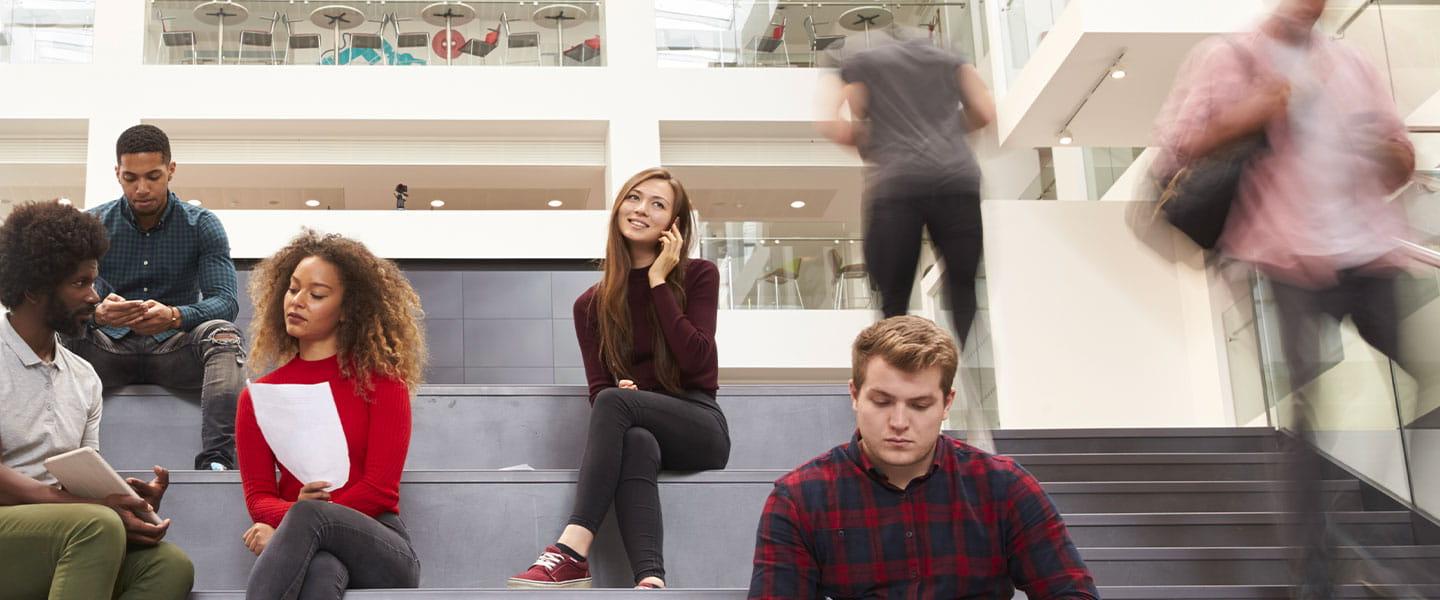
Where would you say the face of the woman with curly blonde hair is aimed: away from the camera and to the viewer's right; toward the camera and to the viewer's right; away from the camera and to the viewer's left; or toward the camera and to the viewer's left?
toward the camera and to the viewer's left

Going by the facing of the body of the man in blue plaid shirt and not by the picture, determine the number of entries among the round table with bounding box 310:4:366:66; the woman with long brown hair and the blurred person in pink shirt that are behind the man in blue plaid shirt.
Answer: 1

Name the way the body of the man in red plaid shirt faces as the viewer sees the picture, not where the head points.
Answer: toward the camera

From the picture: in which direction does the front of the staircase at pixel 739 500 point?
toward the camera

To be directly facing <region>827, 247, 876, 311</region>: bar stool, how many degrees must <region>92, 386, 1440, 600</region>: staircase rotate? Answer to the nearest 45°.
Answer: approximately 180°

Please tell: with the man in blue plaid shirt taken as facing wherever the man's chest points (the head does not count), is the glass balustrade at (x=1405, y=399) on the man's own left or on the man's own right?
on the man's own left

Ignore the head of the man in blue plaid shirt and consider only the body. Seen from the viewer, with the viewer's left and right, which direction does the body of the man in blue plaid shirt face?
facing the viewer

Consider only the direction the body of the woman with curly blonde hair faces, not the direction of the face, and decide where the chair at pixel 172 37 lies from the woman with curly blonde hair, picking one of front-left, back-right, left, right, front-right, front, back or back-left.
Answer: back-right

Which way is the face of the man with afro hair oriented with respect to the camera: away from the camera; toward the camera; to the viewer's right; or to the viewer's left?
to the viewer's right
